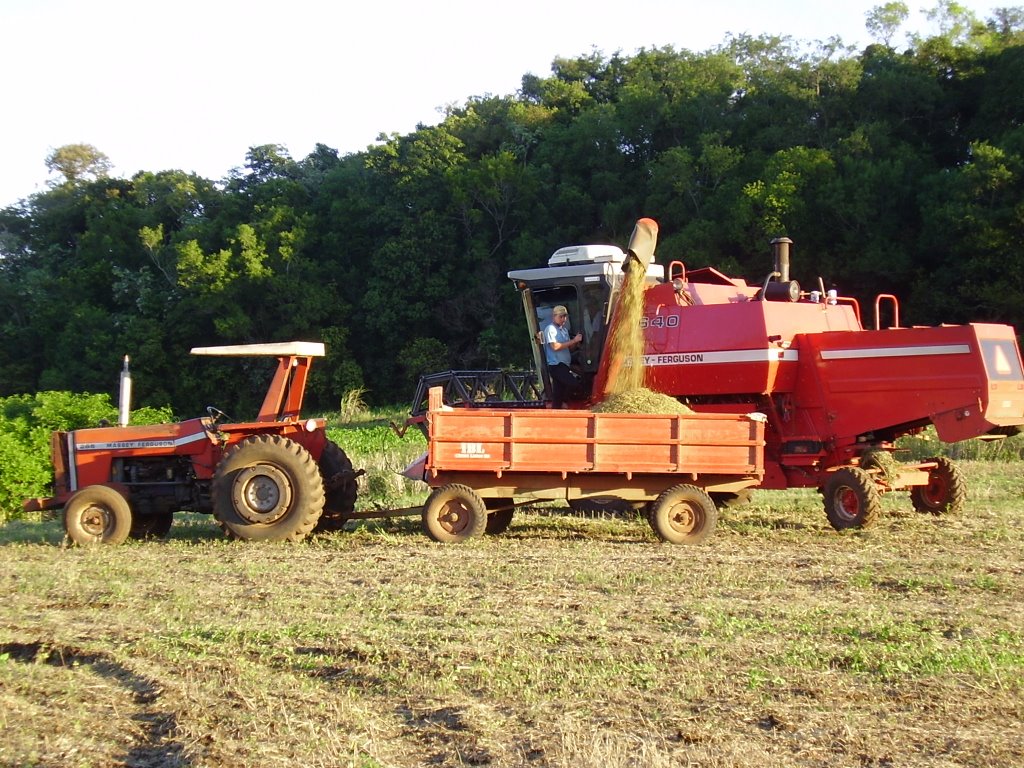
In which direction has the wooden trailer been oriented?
to the viewer's left

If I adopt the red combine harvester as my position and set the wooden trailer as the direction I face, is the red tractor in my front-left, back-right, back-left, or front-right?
front-right

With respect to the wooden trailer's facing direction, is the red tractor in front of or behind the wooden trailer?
in front

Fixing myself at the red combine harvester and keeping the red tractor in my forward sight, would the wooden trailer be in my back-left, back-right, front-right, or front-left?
front-left

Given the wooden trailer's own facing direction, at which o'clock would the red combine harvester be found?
The red combine harvester is roughly at 5 o'clock from the wooden trailer.

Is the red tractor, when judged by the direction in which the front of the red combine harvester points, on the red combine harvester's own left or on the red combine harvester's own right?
on the red combine harvester's own left

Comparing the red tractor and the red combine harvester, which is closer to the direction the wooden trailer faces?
the red tractor

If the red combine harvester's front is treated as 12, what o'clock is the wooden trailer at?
The wooden trailer is roughly at 9 o'clock from the red combine harvester.

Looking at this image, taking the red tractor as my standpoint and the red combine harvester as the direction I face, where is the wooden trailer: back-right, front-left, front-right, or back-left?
front-right

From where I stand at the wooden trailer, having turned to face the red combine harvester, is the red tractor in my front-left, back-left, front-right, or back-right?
back-left

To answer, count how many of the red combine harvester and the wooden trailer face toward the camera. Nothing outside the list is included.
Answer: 0

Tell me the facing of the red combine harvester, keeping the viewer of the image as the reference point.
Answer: facing away from the viewer and to the left of the viewer

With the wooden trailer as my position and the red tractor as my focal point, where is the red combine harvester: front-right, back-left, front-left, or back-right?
back-right
